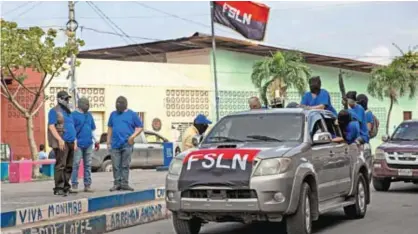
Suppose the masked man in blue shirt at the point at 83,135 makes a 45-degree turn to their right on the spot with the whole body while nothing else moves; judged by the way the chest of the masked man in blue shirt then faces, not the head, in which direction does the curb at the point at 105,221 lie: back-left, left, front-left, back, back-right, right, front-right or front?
front

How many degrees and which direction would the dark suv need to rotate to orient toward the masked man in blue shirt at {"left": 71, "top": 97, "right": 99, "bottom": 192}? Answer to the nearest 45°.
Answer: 0° — it already faces them

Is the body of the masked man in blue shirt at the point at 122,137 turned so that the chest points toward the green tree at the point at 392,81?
no

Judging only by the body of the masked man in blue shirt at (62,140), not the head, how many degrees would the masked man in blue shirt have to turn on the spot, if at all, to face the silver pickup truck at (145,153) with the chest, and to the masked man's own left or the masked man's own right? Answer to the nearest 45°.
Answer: approximately 135° to the masked man's own left

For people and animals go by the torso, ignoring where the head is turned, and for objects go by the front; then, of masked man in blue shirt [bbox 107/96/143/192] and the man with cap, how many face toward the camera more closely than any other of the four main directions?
1

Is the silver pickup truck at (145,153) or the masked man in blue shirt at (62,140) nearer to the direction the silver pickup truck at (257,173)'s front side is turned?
the masked man in blue shirt

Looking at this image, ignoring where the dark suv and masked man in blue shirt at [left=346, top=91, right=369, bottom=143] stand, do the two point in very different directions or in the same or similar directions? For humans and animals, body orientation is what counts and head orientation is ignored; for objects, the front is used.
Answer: same or similar directions

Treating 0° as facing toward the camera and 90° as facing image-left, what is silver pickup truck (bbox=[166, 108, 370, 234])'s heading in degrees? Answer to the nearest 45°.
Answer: approximately 45°

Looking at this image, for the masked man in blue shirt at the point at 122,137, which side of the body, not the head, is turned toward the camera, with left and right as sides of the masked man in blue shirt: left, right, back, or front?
front
